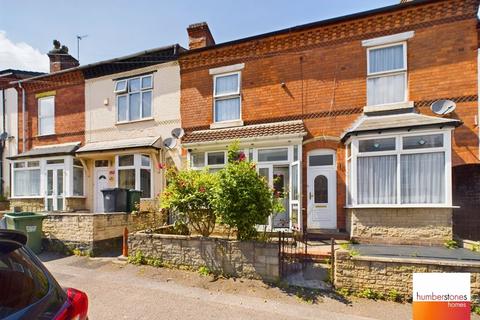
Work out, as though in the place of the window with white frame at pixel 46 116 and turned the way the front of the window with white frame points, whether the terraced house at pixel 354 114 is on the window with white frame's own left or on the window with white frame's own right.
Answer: on the window with white frame's own left

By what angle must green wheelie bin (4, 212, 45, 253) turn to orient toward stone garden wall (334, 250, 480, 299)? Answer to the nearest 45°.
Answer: approximately 90° to its left

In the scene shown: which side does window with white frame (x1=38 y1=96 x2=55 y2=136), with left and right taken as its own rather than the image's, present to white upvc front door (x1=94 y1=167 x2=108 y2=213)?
left

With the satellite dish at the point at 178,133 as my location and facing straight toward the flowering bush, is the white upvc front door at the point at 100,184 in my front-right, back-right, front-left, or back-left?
back-right

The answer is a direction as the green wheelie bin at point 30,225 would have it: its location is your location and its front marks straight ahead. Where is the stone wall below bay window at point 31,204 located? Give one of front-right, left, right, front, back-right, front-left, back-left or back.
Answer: back-right

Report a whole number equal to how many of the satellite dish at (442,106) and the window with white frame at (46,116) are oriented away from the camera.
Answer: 0

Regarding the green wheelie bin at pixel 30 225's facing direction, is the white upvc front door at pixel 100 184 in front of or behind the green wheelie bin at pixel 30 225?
behind

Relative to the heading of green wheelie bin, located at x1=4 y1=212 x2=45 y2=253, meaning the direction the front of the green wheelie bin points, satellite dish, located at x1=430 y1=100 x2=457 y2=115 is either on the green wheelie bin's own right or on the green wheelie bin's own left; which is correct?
on the green wheelie bin's own left
